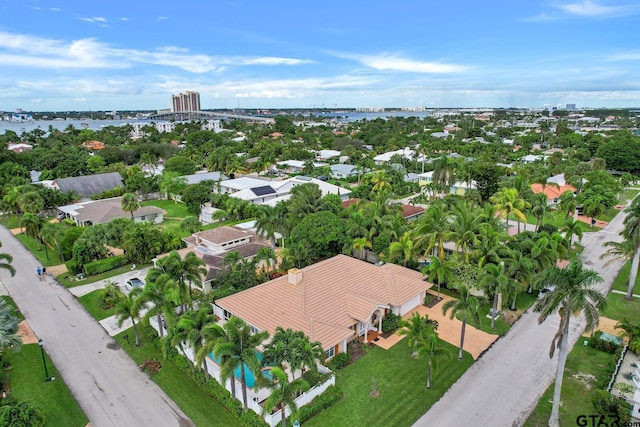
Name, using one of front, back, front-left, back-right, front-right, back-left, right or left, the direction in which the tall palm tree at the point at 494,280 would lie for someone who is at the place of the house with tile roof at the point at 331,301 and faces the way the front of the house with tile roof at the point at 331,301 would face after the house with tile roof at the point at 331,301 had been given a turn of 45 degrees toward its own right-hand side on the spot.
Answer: left

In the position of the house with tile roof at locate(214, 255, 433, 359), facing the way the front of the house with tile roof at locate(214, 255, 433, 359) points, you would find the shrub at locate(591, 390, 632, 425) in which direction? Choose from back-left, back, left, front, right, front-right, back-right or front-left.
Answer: front

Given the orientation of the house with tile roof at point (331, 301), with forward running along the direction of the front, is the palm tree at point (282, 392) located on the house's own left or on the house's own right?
on the house's own right

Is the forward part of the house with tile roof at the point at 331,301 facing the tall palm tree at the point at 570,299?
yes

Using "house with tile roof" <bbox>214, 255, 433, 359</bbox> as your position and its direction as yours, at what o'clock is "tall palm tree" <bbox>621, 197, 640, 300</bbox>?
The tall palm tree is roughly at 10 o'clock from the house with tile roof.

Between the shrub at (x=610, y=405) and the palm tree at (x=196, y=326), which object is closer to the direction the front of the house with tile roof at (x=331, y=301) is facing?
the shrub

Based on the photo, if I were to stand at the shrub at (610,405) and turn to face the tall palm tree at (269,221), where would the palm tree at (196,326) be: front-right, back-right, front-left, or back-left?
front-left

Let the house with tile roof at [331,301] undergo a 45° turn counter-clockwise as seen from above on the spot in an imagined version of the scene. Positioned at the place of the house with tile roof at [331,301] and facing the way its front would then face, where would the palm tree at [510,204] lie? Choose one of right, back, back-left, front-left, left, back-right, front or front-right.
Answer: front-left

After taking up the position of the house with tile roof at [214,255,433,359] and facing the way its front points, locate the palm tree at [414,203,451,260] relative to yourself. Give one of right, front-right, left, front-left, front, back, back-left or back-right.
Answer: left

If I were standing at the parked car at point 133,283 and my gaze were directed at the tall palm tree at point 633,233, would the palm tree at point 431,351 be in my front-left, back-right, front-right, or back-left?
front-right

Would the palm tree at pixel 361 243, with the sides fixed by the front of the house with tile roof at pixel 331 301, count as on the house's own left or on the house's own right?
on the house's own left

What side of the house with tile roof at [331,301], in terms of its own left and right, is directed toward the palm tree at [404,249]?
left

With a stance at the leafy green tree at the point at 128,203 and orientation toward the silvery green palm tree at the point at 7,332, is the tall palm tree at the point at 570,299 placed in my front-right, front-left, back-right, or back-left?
front-left

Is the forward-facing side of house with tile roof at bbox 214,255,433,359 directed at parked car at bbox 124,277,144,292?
no

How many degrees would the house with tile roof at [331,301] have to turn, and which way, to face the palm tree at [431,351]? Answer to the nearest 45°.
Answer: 0° — it already faces it

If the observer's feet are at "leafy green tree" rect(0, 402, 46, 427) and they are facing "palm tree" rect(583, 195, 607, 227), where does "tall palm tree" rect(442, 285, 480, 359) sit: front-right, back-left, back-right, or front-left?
front-right

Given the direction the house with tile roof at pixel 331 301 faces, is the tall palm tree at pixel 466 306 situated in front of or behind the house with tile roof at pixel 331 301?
in front

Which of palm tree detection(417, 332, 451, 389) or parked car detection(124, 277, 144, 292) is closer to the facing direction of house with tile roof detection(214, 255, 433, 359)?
the palm tree
